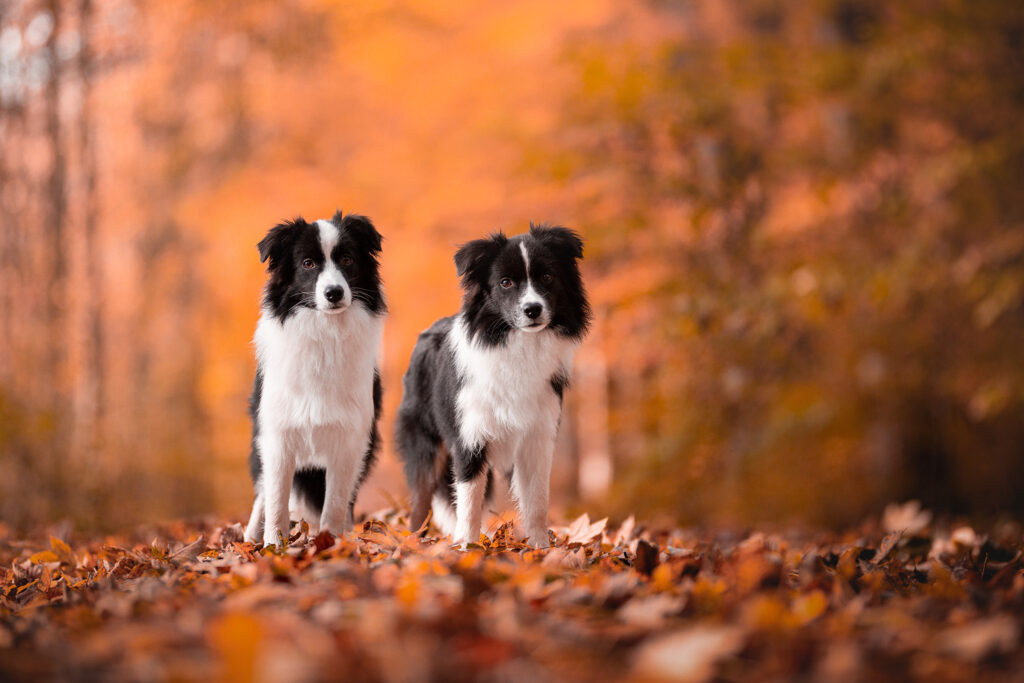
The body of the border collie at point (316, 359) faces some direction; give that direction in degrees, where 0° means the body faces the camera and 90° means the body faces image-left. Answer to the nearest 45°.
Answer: approximately 0°

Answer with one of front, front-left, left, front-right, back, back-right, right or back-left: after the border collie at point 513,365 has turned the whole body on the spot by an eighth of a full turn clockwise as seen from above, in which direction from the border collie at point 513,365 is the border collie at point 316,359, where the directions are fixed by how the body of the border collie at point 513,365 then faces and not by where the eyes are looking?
right

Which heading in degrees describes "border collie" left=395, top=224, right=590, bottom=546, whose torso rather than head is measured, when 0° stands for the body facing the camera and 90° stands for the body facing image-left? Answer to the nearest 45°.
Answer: approximately 315°
